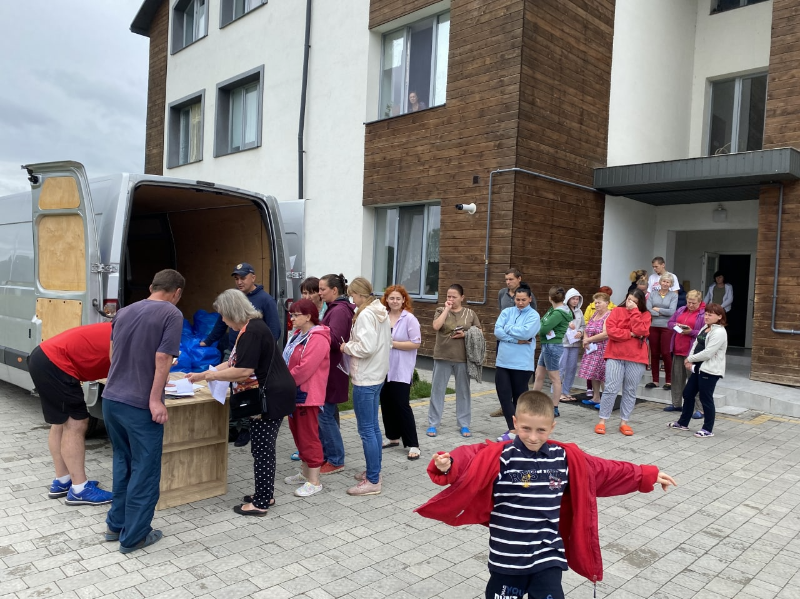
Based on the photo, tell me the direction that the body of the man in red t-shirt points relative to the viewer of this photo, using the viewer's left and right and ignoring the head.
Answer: facing to the right of the viewer

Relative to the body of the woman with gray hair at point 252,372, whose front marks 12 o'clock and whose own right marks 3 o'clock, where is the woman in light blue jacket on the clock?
The woman in light blue jacket is roughly at 5 o'clock from the woman with gray hair.

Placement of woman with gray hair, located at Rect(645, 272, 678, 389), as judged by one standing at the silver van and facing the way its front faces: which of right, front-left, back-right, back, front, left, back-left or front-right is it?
back-right

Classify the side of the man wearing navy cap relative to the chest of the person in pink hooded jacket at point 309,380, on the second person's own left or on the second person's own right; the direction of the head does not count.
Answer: on the second person's own right

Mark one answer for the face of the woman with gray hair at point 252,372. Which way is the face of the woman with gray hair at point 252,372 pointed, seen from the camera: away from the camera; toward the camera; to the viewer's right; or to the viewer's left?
to the viewer's left

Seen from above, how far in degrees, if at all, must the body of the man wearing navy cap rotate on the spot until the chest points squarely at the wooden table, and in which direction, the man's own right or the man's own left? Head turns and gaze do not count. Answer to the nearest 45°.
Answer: approximately 45° to the man's own left

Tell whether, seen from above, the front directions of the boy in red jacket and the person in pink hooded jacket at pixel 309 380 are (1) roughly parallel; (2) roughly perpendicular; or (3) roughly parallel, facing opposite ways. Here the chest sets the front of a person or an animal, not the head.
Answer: roughly perpendicular

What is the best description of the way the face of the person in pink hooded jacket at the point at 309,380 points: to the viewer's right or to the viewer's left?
to the viewer's left

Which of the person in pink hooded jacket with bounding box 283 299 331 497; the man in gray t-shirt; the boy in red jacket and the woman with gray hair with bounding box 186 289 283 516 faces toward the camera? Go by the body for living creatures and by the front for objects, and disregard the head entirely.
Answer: the boy in red jacket

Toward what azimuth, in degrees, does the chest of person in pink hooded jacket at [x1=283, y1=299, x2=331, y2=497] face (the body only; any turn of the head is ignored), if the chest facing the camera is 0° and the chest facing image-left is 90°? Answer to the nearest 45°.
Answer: approximately 90°

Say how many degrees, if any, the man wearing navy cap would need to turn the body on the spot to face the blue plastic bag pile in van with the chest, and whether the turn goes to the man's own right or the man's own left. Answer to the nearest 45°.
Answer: approximately 90° to the man's own right
